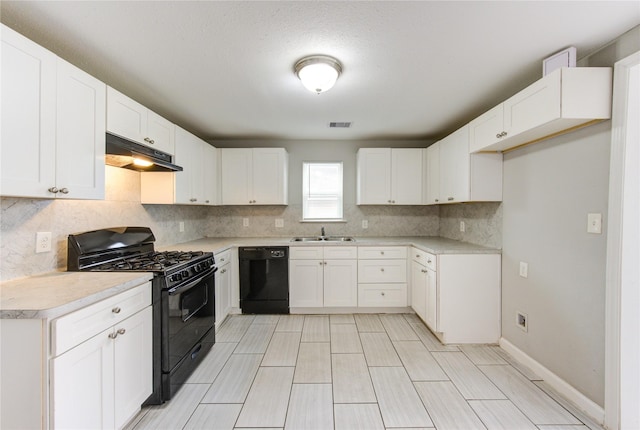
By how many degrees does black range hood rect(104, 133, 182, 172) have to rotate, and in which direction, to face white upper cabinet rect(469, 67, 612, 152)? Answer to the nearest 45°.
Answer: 0° — it already faces it

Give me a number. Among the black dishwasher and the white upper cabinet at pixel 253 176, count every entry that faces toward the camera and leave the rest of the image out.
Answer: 2

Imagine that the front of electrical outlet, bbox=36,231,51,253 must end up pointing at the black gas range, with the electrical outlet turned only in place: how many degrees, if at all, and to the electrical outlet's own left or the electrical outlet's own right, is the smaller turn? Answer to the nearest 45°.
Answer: approximately 45° to the electrical outlet's own left

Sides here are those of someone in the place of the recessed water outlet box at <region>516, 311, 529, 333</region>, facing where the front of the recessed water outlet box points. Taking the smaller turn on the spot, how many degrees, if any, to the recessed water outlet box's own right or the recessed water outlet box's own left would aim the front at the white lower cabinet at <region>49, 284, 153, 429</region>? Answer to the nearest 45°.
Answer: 0° — it already faces it

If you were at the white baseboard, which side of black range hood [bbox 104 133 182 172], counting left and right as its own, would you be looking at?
front

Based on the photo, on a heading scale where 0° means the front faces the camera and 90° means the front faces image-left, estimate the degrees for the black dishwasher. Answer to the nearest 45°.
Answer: approximately 0°

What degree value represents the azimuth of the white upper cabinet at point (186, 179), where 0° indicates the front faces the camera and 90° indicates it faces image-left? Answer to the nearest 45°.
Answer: approximately 315°

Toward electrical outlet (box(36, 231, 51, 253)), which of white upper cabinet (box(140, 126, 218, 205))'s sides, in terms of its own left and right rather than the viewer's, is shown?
right

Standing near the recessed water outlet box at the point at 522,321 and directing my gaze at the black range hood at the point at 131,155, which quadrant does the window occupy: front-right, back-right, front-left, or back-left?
front-right

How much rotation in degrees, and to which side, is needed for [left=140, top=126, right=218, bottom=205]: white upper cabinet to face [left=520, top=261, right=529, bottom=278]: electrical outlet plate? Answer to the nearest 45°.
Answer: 0° — it already faces it

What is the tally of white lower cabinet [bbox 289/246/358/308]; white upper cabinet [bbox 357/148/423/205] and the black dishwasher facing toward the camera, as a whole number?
3

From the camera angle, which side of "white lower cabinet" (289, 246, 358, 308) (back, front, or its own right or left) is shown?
front

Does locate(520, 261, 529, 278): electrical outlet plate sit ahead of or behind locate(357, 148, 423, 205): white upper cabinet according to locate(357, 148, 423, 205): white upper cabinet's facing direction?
ahead

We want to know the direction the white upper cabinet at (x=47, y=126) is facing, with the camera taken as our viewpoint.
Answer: facing the viewer and to the right of the viewer

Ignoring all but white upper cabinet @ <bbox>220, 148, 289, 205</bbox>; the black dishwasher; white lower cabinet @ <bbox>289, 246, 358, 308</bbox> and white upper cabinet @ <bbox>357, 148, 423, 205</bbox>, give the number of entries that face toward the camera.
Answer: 4

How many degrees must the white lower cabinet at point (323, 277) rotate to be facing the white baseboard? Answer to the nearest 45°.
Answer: approximately 45° to its left
